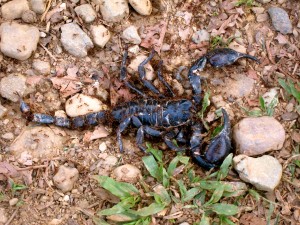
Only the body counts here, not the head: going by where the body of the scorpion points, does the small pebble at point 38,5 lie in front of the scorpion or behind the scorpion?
behind

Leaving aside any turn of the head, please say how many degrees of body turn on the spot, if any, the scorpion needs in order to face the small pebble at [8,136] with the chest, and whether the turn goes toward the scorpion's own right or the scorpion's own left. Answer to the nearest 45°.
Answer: approximately 180°

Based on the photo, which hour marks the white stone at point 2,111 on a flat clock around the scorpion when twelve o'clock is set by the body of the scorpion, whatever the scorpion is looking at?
The white stone is roughly at 6 o'clock from the scorpion.

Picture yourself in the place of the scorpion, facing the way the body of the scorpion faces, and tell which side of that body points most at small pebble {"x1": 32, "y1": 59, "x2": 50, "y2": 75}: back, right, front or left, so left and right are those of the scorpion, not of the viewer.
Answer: back

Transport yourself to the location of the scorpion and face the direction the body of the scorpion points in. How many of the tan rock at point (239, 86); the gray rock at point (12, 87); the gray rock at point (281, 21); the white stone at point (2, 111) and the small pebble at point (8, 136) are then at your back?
3

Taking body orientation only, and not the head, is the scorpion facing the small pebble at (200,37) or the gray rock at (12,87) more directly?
the small pebble

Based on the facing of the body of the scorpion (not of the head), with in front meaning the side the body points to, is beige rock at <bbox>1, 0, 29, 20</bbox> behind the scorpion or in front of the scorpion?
behind

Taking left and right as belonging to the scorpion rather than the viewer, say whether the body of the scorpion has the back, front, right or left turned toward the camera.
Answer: right

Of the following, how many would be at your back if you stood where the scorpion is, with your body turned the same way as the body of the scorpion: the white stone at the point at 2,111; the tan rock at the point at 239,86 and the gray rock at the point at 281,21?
1

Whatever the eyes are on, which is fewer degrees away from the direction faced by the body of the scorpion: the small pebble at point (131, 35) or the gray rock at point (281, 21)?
the gray rock

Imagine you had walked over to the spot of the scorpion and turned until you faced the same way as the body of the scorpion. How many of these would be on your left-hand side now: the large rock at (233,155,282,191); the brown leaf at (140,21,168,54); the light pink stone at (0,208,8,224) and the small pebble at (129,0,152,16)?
2

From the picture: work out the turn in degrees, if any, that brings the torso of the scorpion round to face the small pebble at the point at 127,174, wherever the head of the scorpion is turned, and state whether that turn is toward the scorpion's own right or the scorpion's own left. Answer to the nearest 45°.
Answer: approximately 135° to the scorpion's own right

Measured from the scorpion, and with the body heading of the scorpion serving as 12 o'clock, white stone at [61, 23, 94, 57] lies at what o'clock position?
The white stone is roughly at 7 o'clock from the scorpion.

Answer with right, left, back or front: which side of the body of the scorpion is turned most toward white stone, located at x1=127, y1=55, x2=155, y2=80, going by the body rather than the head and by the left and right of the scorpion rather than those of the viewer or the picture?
left

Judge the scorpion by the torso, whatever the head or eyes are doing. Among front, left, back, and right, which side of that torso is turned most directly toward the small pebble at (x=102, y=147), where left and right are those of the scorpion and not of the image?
back
